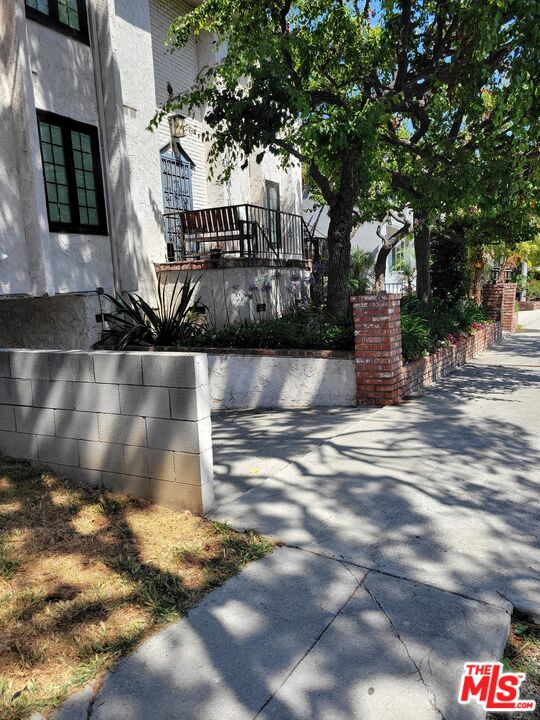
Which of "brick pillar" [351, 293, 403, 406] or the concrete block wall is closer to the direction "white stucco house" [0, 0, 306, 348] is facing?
the brick pillar

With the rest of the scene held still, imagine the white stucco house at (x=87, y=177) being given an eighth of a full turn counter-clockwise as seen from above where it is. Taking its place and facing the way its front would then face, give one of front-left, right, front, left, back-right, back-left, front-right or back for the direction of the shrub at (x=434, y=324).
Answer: front

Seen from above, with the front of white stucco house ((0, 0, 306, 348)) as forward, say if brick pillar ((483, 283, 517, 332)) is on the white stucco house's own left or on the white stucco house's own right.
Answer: on the white stucco house's own left

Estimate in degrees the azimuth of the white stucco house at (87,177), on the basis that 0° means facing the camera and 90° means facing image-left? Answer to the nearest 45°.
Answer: approximately 315°

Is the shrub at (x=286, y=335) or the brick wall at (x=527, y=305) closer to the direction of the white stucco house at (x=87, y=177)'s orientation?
the shrub

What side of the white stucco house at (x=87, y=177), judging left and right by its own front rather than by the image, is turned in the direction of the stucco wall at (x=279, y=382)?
front

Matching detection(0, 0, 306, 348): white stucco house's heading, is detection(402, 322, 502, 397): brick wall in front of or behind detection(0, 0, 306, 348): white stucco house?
in front

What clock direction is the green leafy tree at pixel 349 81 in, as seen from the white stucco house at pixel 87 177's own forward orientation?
The green leafy tree is roughly at 11 o'clock from the white stucco house.

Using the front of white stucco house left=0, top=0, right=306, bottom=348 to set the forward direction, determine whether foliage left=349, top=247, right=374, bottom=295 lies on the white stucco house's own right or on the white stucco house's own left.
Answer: on the white stucco house's own left

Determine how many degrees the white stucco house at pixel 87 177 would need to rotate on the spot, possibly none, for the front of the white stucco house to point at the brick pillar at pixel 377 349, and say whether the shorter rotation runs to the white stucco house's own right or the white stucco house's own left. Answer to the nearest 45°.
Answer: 0° — it already faces it
